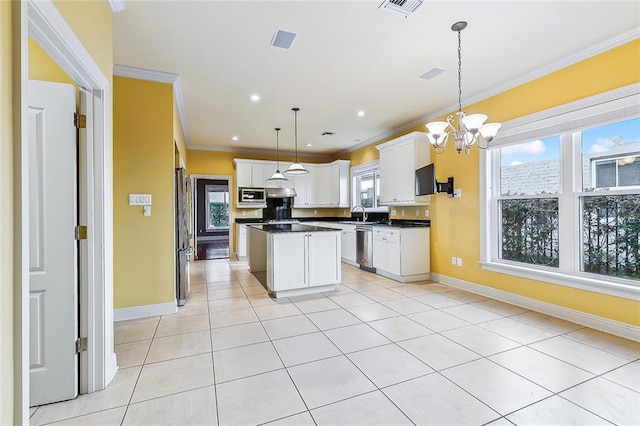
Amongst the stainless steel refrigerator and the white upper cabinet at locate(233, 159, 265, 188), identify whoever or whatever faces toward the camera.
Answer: the white upper cabinet

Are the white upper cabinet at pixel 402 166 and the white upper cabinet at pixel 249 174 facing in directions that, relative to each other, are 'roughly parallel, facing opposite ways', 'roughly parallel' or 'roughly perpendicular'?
roughly perpendicular

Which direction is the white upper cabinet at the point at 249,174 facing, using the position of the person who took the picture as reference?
facing the viewer

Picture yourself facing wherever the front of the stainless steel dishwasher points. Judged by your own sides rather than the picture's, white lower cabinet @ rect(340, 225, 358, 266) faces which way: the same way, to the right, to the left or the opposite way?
the same way

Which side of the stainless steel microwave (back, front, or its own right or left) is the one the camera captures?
front

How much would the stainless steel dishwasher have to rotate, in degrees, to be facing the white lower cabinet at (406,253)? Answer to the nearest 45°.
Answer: approximately 90° to its left

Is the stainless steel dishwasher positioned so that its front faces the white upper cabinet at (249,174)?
no

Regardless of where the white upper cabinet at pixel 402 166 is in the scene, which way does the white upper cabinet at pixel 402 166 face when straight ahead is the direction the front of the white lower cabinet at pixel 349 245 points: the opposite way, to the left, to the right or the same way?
the same way

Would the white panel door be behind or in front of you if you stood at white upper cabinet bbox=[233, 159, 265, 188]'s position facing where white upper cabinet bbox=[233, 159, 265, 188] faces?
in front

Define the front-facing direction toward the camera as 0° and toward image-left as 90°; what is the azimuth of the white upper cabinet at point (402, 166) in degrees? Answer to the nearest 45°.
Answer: approximately 45°

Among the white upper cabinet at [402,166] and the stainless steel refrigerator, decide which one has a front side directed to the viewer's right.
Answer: the stainless steel refrigerator

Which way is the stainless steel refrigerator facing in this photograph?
to the viewer's right

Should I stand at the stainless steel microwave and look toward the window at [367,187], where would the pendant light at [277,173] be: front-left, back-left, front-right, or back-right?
front-right

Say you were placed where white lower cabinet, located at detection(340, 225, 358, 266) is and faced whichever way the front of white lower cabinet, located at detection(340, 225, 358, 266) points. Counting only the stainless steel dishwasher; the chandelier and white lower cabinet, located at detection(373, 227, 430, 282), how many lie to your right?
0

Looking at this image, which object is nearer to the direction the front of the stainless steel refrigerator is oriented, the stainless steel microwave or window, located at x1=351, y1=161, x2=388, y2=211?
the window

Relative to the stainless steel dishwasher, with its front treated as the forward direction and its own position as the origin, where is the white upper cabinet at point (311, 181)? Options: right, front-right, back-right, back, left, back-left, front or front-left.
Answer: right

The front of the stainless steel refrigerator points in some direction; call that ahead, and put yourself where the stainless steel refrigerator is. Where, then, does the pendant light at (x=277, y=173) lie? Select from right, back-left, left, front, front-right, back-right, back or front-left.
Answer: front-left

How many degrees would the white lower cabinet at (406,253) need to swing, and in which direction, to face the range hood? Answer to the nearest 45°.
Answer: approximately 90° to its right

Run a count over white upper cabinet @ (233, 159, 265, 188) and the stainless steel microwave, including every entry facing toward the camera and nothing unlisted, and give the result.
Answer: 2

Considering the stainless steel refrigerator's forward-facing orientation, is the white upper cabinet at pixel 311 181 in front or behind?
in front

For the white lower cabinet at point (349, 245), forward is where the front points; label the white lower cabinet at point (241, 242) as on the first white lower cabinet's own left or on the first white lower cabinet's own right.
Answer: on the first white lower cabinet's own right
